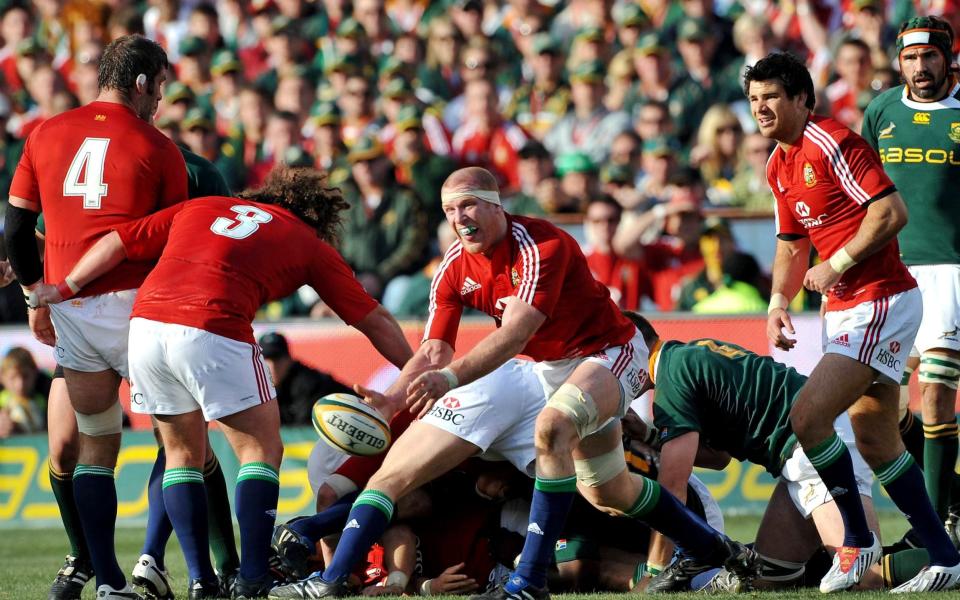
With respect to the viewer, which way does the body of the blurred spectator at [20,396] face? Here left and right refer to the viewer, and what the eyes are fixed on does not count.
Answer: facing the viewer

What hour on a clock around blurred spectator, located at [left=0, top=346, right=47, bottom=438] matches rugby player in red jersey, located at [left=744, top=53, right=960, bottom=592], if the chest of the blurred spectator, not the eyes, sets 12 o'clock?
The rugby player in red jersey is roughly at 11 o'clock from the blurred spectator.

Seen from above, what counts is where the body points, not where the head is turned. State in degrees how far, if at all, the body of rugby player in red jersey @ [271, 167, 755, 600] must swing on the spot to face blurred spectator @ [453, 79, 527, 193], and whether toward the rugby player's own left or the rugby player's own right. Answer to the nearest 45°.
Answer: approximately 135° to the rugby player's own right

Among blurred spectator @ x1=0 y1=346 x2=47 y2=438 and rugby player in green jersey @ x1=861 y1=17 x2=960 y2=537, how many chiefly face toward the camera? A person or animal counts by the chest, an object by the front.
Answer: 2

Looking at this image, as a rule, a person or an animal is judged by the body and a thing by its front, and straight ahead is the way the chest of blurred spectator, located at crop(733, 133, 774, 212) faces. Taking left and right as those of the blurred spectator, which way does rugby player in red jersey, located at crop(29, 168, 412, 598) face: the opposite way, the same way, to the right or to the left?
the opposite way

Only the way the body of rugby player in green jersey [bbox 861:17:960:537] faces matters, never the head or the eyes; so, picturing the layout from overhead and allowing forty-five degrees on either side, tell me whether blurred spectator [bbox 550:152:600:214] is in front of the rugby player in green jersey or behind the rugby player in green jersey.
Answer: behind

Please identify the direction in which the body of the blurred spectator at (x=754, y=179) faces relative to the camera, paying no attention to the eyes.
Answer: toward the camera

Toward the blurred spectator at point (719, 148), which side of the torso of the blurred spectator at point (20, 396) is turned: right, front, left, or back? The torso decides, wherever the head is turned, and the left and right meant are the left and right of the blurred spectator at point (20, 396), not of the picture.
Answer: left

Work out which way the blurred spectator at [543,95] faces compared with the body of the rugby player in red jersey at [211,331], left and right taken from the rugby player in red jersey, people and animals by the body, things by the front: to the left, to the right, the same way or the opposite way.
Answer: the opposite way

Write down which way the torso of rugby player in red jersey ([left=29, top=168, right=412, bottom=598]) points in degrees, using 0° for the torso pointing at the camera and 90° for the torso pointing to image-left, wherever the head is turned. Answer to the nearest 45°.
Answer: approximately 180°

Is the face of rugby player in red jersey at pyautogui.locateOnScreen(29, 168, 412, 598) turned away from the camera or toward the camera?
away from the camera

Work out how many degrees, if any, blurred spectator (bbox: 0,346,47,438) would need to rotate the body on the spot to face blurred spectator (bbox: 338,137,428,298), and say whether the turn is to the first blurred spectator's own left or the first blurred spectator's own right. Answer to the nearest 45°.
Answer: approximately 90° to the first blurred spectator's own left

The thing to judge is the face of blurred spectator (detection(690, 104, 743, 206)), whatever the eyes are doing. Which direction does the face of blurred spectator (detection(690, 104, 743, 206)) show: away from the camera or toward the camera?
toward the camera

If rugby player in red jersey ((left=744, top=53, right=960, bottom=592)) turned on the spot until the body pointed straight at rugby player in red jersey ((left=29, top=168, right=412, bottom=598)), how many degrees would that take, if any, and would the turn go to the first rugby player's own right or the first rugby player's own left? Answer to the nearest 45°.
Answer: approximately 45° to the first rugby player's own right

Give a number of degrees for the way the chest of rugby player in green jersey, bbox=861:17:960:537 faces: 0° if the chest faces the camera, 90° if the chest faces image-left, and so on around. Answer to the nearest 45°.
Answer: approximately 0°

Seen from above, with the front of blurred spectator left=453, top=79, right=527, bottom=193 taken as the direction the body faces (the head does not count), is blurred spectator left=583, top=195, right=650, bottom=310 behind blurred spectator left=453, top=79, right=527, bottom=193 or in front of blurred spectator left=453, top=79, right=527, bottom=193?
in front

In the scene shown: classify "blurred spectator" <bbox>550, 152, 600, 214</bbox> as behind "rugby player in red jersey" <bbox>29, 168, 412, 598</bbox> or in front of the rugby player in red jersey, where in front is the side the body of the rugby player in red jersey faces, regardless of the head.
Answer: in front

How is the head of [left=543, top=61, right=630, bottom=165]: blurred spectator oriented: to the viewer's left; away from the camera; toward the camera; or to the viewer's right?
toward the camera
